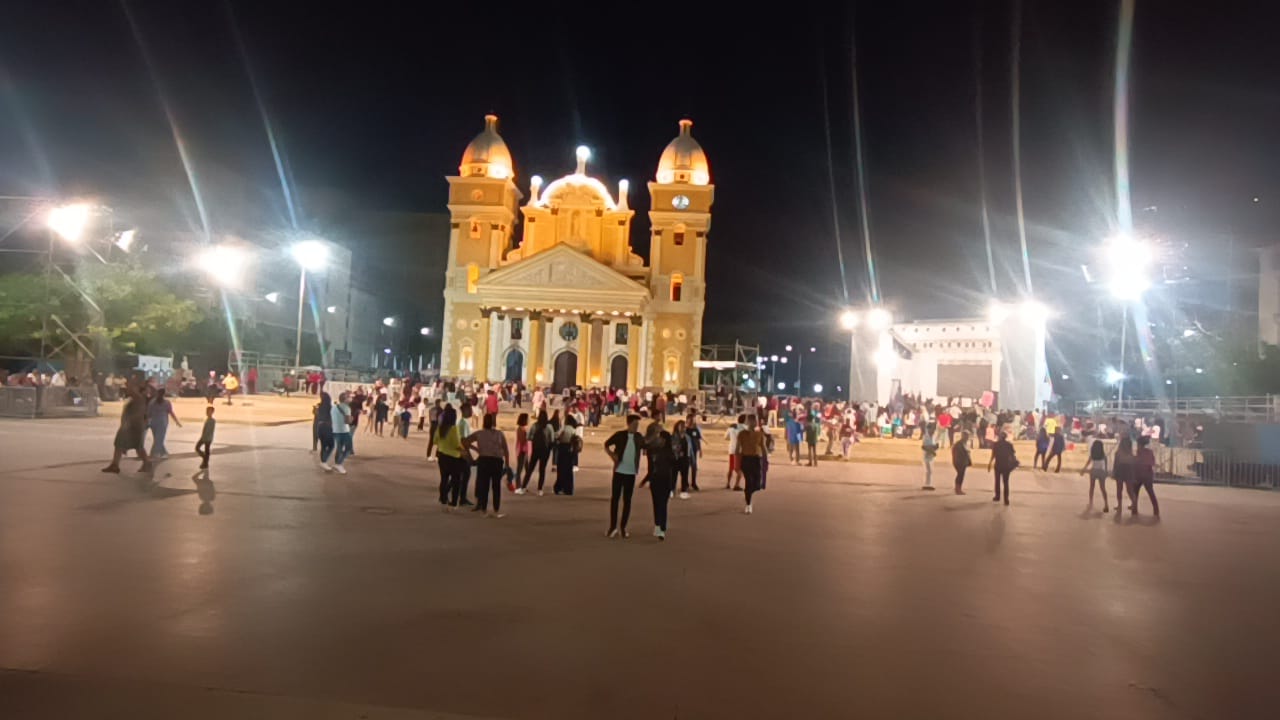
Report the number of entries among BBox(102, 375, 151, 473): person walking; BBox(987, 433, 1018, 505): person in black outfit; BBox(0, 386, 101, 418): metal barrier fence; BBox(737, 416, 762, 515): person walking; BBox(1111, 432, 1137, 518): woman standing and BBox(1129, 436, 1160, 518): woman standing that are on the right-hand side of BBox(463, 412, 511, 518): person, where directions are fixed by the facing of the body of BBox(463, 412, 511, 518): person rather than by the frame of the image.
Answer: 4

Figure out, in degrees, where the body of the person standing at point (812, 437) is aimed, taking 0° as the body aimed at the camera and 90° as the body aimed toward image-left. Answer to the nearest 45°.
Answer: approximately 180°

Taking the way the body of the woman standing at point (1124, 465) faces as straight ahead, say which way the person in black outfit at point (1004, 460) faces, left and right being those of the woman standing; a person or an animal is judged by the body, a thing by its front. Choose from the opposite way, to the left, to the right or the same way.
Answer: the same way

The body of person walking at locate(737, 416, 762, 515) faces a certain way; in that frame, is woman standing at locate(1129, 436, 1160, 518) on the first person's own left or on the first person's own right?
on the first person's own right

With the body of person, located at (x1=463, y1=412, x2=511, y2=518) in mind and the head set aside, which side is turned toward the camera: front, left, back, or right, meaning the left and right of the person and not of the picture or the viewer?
back

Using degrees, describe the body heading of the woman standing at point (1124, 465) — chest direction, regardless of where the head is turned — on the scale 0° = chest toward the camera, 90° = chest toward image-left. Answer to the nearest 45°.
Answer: approximately 180°

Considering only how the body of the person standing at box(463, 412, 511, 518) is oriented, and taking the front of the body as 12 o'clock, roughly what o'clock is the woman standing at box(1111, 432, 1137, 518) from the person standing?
The woman standing is roughly at 3 o'clock from the person standing.

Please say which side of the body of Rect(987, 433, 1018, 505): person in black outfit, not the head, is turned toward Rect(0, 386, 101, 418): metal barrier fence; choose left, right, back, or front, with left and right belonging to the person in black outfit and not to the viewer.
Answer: left
